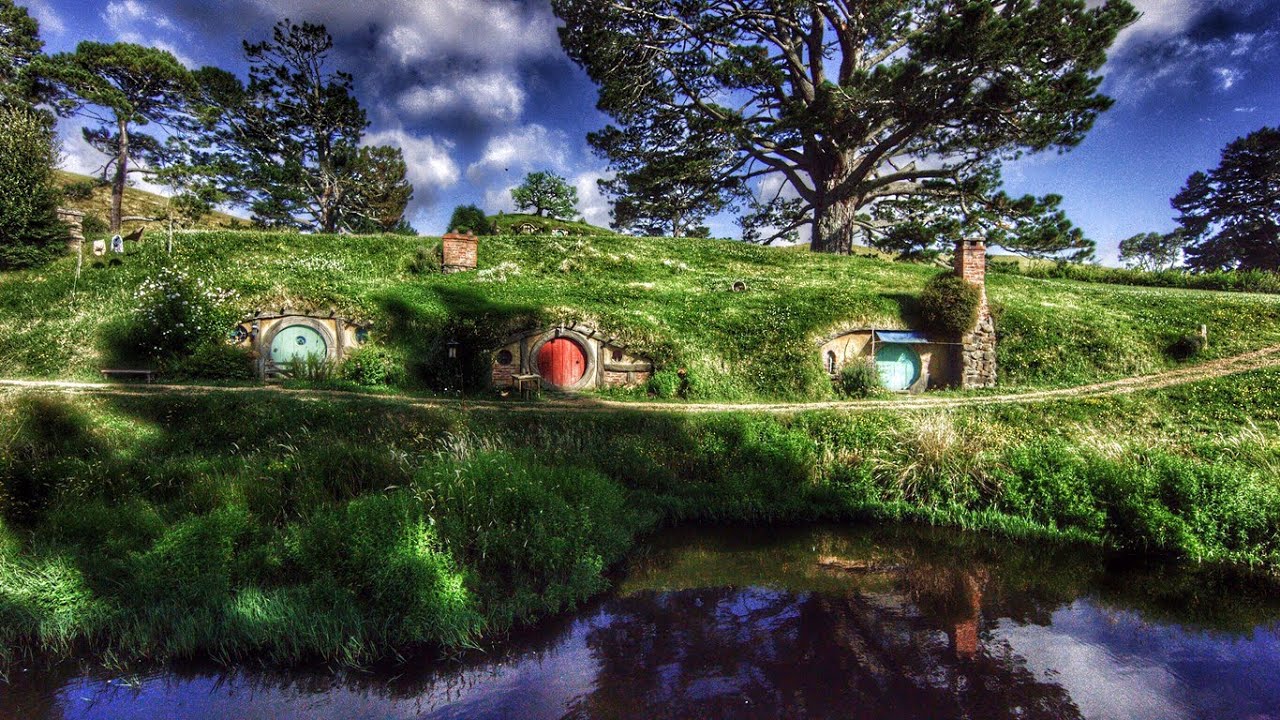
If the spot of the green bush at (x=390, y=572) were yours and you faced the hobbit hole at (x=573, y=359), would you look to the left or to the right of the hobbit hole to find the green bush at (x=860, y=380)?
right

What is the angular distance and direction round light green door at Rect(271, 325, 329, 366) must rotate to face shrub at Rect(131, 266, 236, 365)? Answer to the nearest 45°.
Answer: approximately 135° to its right

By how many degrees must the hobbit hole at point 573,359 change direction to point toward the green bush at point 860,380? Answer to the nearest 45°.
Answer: approximately 90° to its left

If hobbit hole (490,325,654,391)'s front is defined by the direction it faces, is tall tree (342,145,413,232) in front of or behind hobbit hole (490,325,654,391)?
behind

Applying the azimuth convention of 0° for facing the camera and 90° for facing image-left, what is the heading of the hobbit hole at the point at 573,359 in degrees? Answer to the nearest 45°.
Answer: approximately 0°

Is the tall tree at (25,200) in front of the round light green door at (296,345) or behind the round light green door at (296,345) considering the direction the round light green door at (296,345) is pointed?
behind

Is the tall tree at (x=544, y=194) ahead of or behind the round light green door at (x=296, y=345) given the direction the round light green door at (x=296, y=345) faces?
behind

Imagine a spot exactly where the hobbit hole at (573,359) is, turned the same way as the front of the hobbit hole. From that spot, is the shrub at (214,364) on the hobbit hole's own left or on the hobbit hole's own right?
on the hobbit hole's own right

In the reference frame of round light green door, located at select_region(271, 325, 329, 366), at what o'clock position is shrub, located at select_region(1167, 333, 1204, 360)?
The shrub is roughly at 10 o'clock from the round light green door.

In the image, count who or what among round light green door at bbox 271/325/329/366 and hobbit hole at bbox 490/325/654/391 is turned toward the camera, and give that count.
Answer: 2

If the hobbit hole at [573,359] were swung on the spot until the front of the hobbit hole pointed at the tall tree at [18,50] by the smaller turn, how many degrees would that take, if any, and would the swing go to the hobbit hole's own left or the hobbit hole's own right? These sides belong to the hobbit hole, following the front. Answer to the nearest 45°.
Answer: approximately 135° to the hobbit hole's own right
